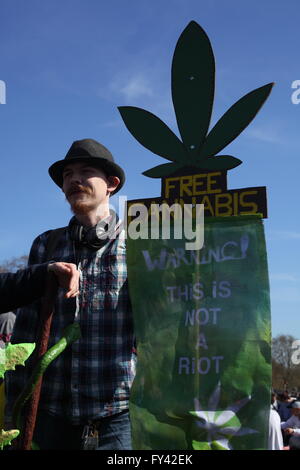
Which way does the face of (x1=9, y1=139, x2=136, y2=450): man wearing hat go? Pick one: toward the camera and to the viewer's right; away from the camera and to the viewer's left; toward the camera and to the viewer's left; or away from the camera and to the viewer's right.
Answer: toward the camera and to the viewer's left

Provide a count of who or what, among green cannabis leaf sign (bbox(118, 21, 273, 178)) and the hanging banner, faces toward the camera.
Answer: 2

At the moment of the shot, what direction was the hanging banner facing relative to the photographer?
facing the viewer

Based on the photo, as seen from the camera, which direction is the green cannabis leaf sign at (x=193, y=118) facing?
toward the camera
